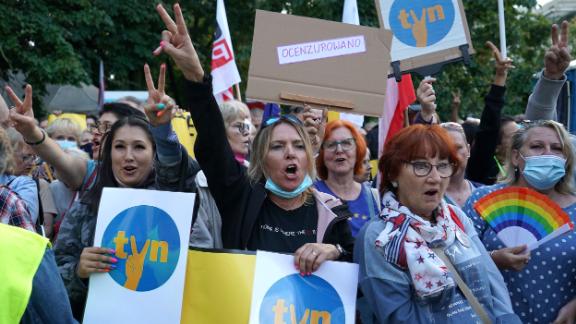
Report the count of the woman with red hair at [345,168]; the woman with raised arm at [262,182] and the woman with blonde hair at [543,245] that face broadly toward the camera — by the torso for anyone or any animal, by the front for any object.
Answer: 3

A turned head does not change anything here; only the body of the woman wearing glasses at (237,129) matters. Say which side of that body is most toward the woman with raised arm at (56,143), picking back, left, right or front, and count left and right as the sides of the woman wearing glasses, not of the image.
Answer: right

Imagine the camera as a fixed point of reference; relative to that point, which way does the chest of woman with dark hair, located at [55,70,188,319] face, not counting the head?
toward the camera

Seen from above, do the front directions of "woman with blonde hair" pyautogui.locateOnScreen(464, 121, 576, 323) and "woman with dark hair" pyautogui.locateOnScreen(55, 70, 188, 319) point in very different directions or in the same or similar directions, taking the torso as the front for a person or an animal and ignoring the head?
same or similar directions

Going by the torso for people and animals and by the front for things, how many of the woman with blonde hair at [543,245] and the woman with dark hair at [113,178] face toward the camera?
2

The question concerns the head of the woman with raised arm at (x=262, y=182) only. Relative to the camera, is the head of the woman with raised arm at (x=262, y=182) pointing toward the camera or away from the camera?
toward the camera

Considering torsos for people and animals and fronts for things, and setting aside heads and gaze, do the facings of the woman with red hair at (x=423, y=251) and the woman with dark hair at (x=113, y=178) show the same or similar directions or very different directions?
same or similar directions

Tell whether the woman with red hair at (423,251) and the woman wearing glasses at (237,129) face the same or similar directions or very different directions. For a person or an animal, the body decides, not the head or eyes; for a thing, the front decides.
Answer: same or similar directions

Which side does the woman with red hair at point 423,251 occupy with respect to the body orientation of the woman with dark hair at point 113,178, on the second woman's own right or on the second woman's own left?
on the second woman's own left

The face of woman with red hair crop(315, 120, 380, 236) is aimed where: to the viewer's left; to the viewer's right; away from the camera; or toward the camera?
toward the camera

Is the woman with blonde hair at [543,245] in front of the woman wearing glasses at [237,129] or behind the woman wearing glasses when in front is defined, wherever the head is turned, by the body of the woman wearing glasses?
in front

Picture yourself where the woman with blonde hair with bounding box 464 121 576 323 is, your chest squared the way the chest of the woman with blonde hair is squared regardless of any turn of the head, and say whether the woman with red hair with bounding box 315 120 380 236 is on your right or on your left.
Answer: on your right

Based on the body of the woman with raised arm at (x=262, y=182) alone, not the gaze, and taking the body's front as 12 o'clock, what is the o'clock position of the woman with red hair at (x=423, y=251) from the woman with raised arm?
The woman with red hair is roughly at 10 o'clock from the woman with raised arm.

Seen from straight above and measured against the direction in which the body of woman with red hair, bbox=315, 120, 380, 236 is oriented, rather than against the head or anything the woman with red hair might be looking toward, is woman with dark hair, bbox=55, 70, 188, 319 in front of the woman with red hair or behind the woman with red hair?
in front

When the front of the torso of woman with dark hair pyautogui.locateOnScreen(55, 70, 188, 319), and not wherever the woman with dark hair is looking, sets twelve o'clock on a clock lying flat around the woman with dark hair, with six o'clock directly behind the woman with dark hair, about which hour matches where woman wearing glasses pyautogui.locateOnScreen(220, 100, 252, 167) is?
The woman wearing glasses is roughly at 7 o'clock from the woman with dark hair.
